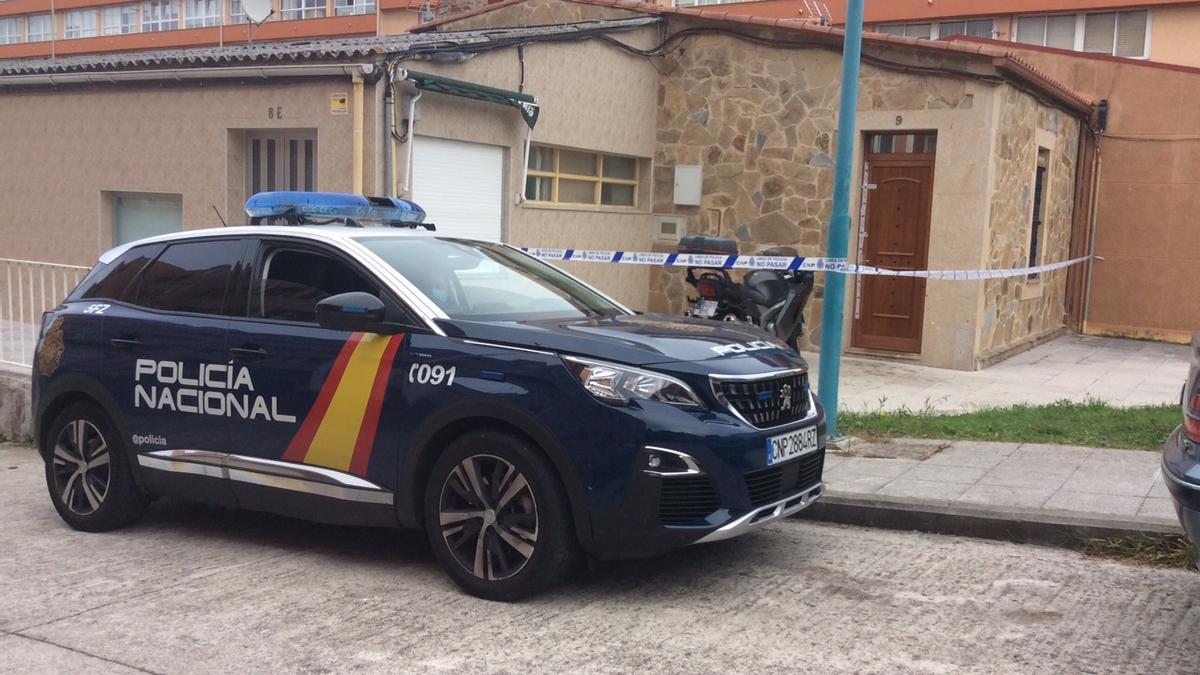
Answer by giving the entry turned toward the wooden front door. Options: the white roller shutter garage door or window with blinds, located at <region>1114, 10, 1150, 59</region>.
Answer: the window with blinds

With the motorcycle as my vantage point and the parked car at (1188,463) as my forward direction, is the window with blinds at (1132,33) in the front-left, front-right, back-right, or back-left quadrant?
back-left

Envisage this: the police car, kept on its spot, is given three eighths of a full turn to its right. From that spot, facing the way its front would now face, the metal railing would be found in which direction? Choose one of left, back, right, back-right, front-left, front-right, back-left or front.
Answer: front-right

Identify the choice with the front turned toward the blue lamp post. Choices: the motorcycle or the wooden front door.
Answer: the wooden front door

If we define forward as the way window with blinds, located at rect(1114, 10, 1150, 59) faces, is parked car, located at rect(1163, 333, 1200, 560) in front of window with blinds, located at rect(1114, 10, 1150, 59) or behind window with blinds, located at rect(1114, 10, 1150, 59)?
in front

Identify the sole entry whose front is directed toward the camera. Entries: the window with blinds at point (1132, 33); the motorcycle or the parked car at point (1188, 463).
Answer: the window with blinds

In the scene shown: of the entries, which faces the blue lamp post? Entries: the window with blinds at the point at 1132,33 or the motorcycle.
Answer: the window with blinds

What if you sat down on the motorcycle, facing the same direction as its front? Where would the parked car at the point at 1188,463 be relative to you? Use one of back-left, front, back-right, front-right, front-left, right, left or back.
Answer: back-right

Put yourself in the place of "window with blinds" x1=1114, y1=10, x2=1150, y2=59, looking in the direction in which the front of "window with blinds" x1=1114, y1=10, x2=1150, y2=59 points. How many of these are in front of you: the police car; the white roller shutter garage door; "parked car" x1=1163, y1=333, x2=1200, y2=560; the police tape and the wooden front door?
5

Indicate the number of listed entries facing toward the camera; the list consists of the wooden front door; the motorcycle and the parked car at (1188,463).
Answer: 1

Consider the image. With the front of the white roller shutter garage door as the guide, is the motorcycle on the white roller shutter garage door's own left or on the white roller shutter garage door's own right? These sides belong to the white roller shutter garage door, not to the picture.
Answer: on the white roller shutter garage door's own left

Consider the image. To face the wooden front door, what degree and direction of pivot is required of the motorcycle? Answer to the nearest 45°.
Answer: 0° — it already faces it

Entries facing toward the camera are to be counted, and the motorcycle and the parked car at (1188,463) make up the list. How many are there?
0

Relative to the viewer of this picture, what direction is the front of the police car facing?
facing the viewer and to the right of the viewer

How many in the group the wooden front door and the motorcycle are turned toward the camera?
1

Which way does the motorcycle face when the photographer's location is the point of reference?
facing away from the viewer and to the right of the viewer

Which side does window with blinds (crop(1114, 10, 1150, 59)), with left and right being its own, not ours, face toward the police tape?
front

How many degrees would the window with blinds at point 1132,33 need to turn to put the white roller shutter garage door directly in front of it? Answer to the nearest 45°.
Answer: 0° — it already faces it
